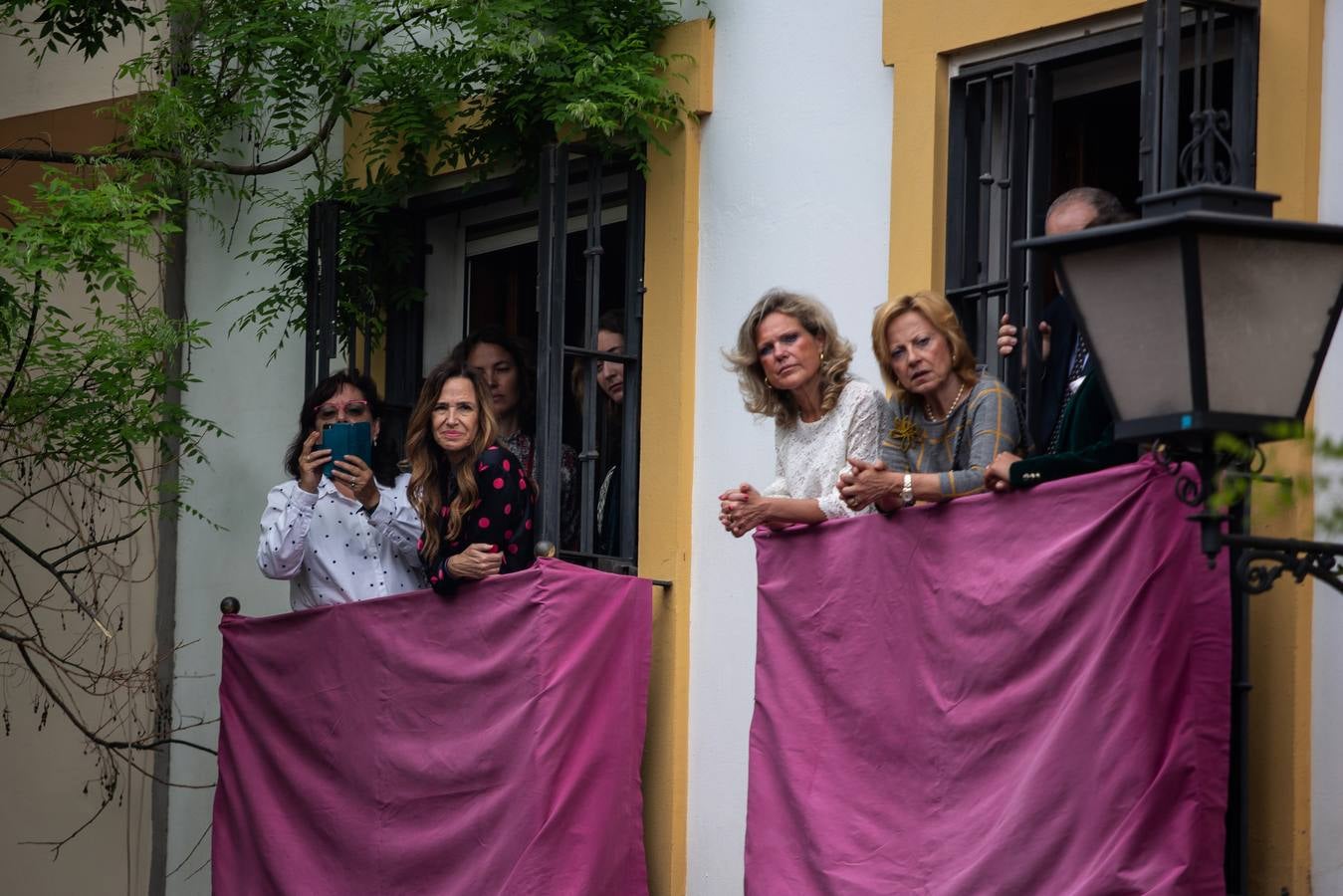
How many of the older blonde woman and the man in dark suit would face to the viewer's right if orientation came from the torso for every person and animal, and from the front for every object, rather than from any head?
0

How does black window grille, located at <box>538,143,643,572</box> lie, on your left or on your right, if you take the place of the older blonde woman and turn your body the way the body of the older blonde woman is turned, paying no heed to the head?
on your right

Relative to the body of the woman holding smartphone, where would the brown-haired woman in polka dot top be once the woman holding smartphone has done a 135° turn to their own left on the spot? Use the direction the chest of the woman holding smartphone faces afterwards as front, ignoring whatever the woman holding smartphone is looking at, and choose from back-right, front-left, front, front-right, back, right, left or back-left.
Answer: right

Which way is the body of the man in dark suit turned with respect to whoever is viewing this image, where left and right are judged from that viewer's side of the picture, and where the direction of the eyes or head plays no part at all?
facing the viewer and to the left of the viewer

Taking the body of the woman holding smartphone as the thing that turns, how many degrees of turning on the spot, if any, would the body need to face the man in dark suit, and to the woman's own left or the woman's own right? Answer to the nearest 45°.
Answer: approximately 45° to the woman's own left

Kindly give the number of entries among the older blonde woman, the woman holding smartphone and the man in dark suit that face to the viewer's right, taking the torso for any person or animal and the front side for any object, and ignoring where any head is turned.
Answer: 0

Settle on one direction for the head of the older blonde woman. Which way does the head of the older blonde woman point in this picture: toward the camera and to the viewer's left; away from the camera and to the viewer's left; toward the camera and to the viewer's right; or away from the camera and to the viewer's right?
toward the camera and to the viewer's left

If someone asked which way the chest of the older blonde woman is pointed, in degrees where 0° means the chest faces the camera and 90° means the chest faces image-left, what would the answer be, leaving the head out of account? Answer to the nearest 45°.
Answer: approximately 45°

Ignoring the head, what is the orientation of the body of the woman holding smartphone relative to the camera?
toward the camera

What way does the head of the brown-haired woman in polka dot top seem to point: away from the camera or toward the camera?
toward the camera

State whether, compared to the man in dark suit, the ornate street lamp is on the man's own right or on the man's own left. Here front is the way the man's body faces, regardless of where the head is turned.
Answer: on the man's own left
